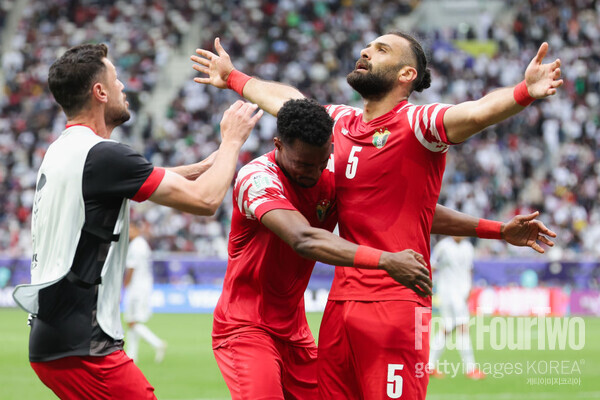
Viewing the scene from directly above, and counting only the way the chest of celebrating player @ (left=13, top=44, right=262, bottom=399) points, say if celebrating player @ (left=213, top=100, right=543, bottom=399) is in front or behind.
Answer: in front

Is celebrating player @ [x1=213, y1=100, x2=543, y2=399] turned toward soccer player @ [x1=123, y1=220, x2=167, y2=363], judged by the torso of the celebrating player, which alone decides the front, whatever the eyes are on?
no

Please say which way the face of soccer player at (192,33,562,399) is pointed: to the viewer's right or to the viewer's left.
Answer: to the viewer's left

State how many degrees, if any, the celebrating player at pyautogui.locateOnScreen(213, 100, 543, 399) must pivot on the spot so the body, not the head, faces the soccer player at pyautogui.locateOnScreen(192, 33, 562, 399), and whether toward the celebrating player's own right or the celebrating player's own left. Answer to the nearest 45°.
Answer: approximately 45° to the celebrating player's own left

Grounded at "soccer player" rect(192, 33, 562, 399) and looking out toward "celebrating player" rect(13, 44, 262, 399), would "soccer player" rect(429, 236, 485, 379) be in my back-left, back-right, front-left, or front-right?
back-right

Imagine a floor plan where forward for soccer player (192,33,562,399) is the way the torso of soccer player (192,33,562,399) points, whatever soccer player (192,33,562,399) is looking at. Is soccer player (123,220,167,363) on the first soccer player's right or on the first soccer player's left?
on the first soccer player's right

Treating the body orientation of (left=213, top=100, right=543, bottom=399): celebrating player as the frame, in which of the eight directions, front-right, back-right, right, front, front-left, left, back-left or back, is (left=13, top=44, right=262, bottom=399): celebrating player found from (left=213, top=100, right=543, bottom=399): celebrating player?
right

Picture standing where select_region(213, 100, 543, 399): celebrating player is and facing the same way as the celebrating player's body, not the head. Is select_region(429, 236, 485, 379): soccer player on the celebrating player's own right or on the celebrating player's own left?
on the celebrating player's own left

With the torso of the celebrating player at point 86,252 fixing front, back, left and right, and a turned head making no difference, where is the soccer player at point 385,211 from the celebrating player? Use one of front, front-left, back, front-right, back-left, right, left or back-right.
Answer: front-right

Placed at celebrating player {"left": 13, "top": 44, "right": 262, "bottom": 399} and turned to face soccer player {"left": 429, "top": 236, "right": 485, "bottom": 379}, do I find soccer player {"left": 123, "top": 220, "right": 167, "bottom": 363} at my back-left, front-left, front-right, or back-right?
front-left

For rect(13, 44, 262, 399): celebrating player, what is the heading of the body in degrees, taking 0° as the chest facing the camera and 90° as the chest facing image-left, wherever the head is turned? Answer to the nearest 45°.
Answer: approximately 225°

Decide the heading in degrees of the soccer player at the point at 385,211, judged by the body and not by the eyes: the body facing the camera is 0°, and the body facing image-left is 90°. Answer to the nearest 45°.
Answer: approximately 45°
